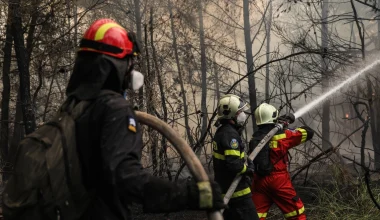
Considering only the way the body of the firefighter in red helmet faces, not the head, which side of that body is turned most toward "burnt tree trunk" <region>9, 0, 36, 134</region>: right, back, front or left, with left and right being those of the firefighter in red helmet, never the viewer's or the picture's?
left

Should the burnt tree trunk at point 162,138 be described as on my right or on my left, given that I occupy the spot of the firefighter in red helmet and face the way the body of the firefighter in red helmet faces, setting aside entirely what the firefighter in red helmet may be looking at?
on my left

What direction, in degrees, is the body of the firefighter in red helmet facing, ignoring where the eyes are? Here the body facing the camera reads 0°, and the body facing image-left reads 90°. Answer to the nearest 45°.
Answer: approximately 270°
